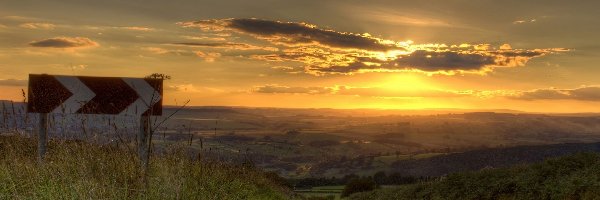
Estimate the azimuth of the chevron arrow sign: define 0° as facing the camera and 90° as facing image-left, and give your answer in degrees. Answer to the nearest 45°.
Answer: approximately 0°

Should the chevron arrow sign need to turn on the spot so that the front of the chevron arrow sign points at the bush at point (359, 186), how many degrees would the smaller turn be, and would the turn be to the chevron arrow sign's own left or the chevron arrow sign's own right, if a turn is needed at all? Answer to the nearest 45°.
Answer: approximately 135° to the chevron arrow sign's own left
